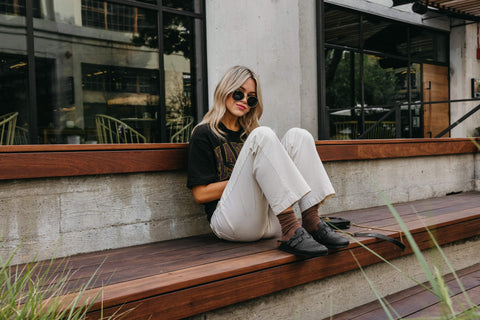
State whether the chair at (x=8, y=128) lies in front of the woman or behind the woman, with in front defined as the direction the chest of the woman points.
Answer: behind

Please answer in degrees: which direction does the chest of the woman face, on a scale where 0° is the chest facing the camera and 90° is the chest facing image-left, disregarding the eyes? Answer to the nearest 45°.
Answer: approximately 315°

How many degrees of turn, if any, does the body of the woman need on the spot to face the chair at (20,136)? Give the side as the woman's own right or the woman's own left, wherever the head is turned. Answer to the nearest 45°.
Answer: approximately 180°

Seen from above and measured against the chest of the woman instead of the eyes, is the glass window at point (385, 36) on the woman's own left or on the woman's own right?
on the woman's own left

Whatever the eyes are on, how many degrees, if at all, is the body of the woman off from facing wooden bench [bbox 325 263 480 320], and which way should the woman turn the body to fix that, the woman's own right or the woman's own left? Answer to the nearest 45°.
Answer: approximately 45° to the woman's own left

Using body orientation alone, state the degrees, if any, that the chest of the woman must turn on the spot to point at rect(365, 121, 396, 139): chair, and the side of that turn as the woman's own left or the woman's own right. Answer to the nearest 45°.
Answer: approximately 135° to the woman's own left

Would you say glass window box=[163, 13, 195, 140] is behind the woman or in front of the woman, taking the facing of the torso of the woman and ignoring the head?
behind
